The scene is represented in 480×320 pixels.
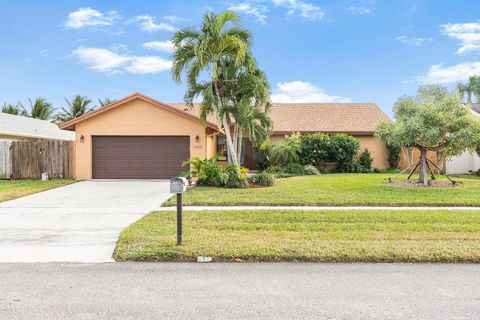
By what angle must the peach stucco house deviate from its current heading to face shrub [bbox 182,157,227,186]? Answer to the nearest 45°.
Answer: approximately 45° to its left

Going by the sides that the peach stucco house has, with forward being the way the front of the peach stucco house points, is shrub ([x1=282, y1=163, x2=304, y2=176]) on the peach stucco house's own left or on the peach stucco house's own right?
on the peach stucco house's own left

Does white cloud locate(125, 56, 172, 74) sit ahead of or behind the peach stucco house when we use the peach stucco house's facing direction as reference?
behind

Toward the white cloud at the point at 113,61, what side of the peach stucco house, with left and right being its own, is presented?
back

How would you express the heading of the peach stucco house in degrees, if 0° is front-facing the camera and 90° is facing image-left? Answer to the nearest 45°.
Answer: approximately 0°

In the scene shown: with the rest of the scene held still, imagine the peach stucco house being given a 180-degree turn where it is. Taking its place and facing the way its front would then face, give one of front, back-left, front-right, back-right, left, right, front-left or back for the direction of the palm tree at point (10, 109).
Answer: front-left
